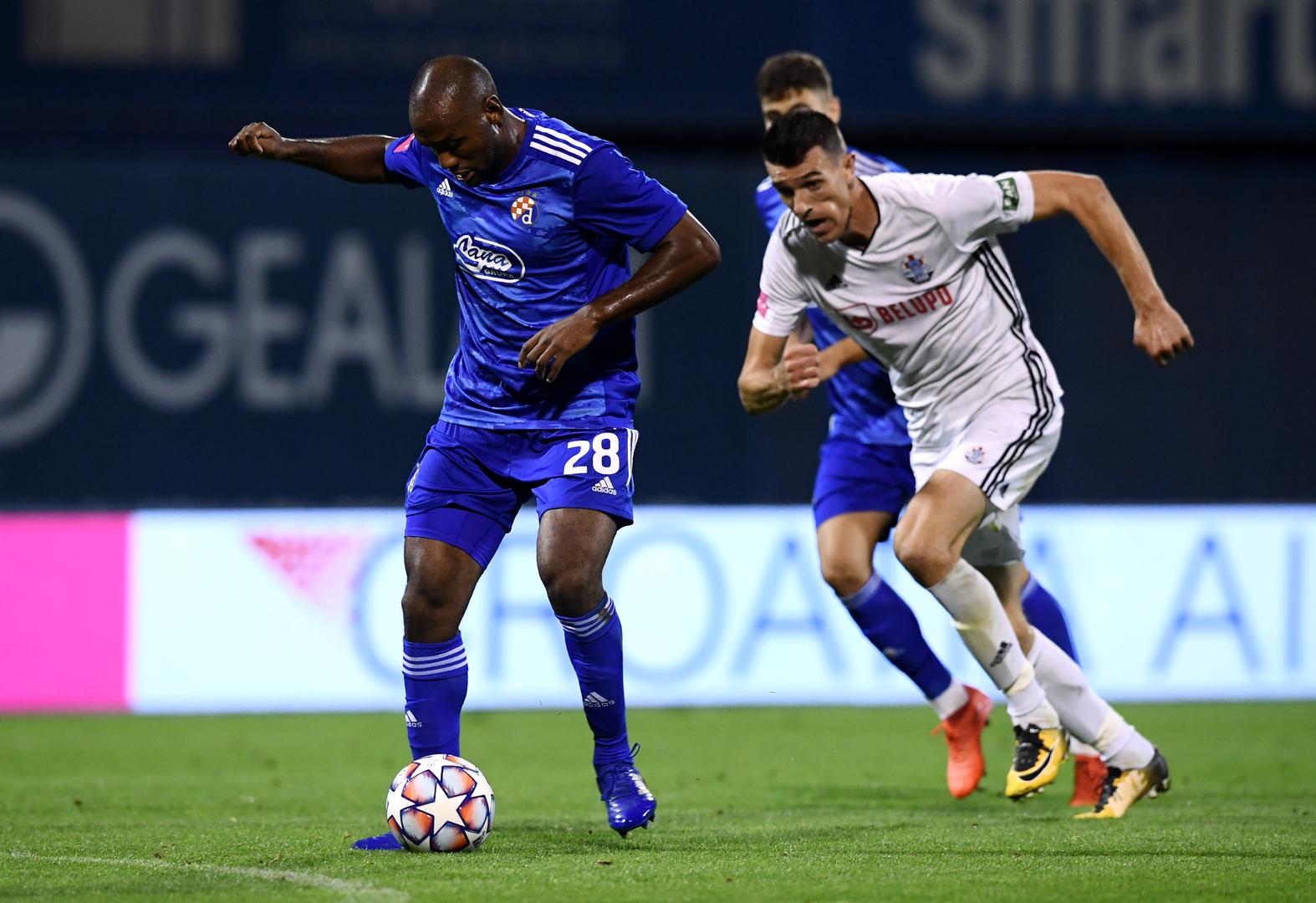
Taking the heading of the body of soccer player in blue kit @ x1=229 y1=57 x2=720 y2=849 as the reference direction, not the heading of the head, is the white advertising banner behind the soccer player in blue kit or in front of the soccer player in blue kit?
behind

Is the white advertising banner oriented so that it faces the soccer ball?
yes

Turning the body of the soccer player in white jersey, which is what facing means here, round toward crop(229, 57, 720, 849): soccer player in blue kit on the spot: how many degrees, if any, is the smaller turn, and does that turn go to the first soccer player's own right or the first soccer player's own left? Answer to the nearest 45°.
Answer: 0° — they already face them

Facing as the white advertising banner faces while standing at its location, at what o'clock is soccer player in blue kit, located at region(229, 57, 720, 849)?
The soccer player in blue kit is roughly at 12 o'clock from the white advertising banner.

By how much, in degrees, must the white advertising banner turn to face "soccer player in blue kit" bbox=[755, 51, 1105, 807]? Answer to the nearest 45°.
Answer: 0° — it already faces them

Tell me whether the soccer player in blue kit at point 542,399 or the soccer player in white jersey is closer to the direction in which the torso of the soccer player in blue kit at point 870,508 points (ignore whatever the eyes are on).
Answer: the soccer player in blue kit

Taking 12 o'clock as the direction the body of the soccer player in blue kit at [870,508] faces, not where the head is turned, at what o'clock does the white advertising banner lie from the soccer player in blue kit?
The white advertising banner is roughly at 4 o'clock from the soccer player in blue kit.

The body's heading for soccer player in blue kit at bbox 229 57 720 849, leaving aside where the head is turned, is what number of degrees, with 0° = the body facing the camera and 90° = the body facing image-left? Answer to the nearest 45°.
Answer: approximately 45°
